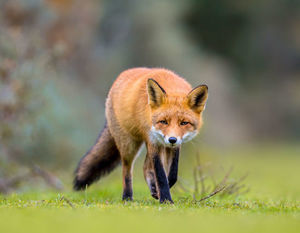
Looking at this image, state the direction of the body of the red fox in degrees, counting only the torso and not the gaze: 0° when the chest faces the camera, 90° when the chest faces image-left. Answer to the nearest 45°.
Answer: approximately 315°
